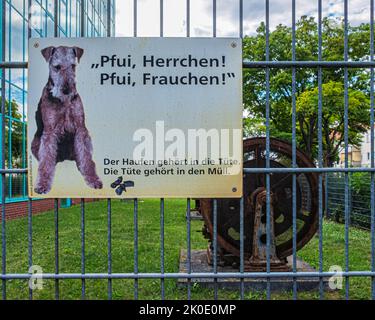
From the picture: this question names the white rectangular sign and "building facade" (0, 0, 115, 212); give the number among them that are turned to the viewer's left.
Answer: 0

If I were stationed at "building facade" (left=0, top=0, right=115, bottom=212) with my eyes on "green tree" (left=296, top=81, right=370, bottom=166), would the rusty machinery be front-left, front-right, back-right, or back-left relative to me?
front-right

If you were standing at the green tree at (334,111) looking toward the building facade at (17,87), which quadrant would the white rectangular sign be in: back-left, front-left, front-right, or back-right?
front-left

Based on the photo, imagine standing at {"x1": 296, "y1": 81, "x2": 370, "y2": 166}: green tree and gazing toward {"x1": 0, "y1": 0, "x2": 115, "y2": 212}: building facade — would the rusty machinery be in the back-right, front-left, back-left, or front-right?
front-left

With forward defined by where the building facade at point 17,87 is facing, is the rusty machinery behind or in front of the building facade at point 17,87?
in front

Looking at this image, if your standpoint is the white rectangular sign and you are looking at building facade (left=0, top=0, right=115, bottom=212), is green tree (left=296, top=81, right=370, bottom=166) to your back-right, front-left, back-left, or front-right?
front-right

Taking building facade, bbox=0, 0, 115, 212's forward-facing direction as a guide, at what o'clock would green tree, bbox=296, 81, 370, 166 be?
The green tree is roughly at 11 o'clock from the building facade.

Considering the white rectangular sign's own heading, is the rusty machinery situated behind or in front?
behind

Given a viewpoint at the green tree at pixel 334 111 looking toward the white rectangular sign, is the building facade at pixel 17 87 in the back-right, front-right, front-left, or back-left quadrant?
front-right

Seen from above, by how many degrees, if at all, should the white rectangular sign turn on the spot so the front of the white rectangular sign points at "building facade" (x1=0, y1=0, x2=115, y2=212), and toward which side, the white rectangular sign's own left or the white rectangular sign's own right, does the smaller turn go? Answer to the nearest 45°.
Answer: approximately 180°

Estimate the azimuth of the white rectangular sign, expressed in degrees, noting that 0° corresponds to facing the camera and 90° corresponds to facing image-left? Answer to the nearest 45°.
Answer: approximately 0°

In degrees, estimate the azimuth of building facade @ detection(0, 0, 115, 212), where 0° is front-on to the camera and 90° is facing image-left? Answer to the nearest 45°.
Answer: approximately 315°

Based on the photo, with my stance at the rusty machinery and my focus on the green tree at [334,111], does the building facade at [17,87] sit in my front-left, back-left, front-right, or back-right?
front-left
